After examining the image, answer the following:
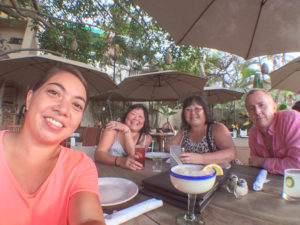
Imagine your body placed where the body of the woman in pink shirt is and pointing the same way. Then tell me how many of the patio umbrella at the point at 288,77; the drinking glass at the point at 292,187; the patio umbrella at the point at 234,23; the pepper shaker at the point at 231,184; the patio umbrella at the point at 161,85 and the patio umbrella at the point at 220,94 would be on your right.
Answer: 0

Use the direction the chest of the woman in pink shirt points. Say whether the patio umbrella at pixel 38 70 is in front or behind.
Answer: behind

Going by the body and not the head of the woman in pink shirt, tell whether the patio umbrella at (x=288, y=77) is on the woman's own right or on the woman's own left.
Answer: on the woman's own left

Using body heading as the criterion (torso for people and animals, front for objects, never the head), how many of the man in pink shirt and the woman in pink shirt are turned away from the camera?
0

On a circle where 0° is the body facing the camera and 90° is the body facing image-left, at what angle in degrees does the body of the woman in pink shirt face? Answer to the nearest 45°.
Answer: approximately 0°

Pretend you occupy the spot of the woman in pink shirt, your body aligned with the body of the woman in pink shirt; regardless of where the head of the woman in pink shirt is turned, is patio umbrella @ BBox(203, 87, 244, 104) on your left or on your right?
on your left

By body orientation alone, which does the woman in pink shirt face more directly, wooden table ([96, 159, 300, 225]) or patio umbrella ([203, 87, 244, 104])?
the wooden table

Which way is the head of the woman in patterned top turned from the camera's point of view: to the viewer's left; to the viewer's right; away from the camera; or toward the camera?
toward the camera

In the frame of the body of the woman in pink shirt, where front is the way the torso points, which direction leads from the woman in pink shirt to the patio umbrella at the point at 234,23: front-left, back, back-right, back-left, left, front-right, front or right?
left

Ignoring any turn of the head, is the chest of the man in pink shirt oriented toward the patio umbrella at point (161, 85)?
no

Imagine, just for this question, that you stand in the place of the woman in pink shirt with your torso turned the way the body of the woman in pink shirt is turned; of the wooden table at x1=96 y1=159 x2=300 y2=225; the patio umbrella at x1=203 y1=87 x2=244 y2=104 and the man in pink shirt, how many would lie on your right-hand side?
0

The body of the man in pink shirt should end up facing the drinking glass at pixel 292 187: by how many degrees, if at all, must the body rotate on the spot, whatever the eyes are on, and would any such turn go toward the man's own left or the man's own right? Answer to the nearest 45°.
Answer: approximately 45° to the man's own left

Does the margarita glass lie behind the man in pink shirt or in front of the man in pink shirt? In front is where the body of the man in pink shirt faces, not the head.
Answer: in front

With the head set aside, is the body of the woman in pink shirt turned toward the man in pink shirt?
no

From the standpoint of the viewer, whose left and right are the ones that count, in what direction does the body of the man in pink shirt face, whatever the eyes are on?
facing the viewer and to the left of the viewer
